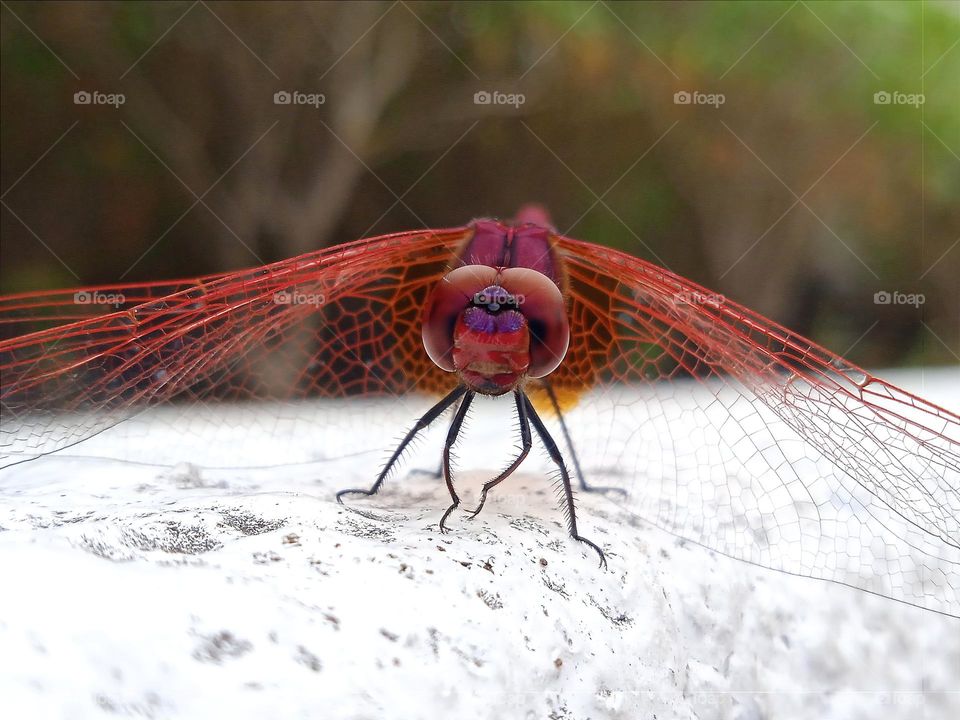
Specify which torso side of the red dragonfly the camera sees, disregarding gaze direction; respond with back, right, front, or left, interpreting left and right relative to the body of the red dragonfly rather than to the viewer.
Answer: front
